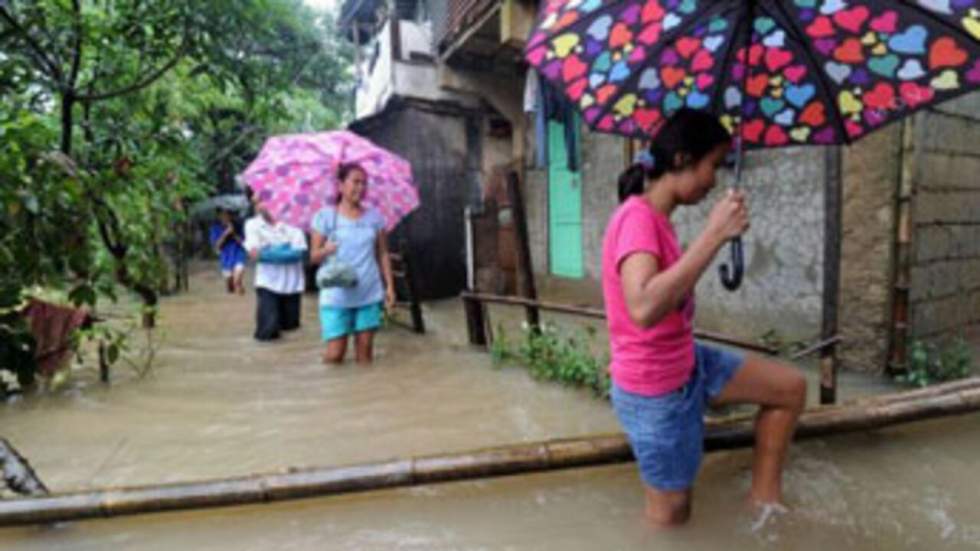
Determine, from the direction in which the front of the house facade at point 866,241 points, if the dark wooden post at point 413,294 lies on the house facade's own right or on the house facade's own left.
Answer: on the house facade's own right

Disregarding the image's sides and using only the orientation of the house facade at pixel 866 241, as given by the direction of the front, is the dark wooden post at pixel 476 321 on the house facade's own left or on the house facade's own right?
on the house facade's own right

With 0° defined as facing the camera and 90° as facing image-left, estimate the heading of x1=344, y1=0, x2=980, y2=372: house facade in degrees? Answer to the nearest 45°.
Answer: approximately 45°

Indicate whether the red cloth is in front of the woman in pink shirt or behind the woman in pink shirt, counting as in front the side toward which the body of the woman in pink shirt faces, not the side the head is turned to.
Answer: behind

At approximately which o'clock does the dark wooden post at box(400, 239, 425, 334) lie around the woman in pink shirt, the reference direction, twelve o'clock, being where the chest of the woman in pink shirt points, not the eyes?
The dark wooden post is roughly at 8 o'clock from the woman in pink shirt.

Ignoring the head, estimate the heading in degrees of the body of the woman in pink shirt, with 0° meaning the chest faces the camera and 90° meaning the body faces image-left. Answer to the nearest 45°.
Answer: approximately 270°

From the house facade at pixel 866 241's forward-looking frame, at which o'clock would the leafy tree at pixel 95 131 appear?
The leafy tree is roughly at 1 o'clock from the house facade.

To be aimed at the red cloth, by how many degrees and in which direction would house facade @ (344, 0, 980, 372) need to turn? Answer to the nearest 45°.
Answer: approximately 45° to its right

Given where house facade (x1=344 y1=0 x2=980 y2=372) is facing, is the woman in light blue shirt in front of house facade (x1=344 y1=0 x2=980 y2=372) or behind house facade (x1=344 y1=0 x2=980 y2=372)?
in front

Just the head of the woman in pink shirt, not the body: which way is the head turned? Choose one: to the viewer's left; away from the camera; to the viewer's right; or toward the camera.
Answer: to the viewer's right
